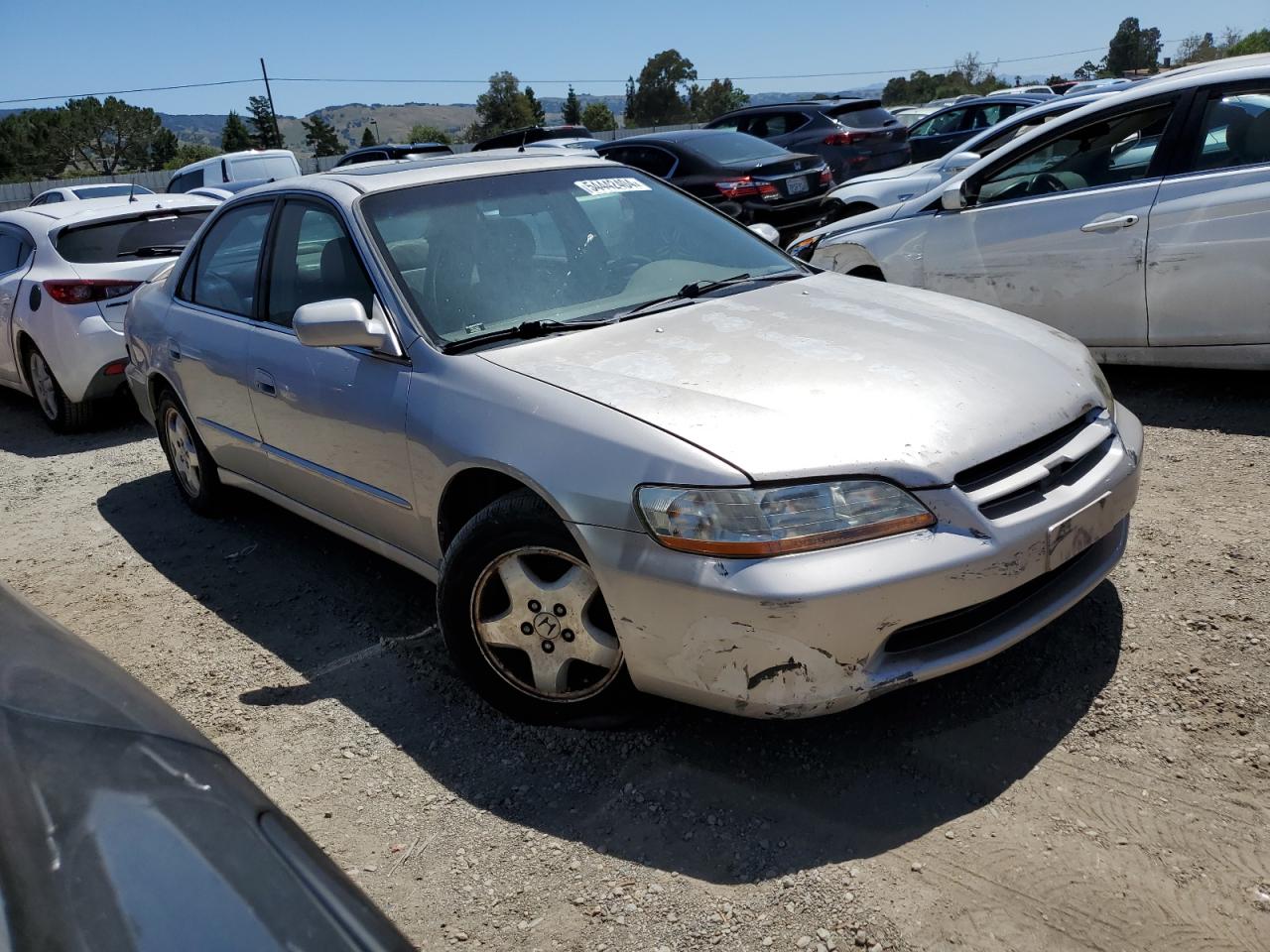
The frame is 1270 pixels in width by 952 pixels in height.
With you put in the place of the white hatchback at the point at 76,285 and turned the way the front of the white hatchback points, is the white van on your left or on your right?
on your right

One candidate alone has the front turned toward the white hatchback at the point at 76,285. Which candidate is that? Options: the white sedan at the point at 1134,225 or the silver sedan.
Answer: the white sedan at the point at 1134,225

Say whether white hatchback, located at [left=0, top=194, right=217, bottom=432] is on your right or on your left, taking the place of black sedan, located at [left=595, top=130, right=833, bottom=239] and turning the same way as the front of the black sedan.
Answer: on your left

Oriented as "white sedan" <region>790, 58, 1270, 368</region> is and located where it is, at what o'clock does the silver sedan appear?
The silver sedan is roughly at 10 o'clock from the white sedan.

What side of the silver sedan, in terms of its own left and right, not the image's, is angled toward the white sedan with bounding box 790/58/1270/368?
left

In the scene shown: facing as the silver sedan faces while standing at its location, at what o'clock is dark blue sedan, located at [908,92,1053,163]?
The dark blue sedan is roughly at 8 o'clock from the silver sedan.

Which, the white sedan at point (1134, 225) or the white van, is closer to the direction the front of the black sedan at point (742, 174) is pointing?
the white van

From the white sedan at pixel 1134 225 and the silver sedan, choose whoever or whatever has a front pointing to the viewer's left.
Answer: the white sedan

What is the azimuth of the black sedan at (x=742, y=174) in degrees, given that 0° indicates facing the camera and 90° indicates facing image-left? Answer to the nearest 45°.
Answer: approximately 135°

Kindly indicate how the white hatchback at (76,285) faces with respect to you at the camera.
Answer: facing away from the viewer and to the left of the viewer

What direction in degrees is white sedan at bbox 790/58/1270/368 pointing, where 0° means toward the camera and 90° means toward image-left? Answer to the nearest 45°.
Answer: approximately 90°

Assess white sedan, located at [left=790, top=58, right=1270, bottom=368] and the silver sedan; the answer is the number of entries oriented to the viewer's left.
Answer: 1

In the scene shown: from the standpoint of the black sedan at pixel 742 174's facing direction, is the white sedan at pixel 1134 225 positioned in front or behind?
behind
